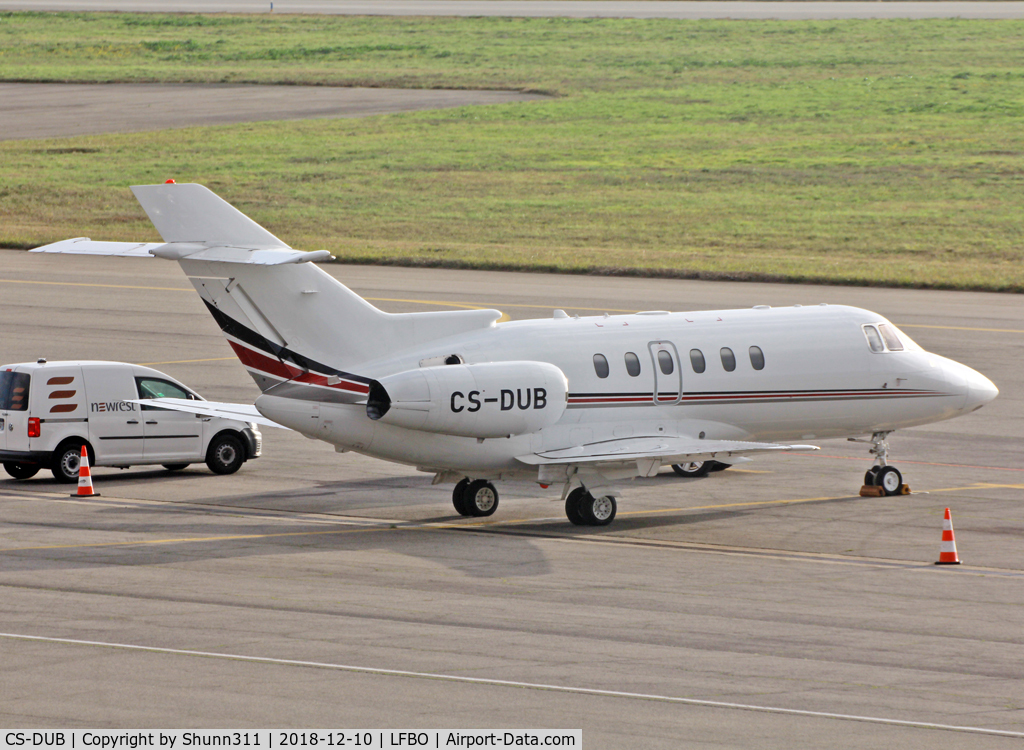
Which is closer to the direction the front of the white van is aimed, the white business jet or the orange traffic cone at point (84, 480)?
the white business jet

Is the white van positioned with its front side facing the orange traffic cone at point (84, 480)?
no

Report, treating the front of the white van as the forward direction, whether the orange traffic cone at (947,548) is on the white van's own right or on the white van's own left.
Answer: on the white van's own right

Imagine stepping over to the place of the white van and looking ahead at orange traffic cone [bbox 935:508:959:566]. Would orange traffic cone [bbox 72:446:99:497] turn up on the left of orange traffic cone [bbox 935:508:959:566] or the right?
right

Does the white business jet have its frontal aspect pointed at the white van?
no

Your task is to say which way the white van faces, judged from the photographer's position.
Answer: facing away from the viewer and to the right of the viewer

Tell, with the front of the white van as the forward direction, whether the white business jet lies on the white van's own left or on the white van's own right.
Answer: on the white van's own right

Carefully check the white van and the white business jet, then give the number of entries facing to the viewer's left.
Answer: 0

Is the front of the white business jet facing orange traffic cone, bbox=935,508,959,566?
no

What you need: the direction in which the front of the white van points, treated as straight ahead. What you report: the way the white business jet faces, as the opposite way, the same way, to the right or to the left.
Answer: the same way

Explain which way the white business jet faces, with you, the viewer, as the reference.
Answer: facing away from the viewer and to the right of the viewer
